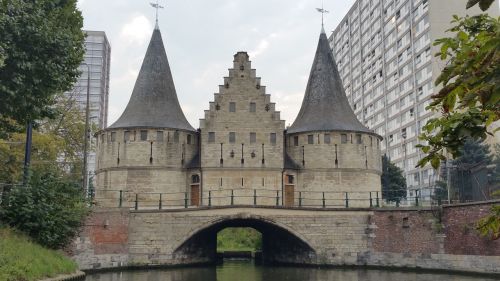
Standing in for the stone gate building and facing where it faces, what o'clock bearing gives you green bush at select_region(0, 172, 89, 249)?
The green bush is roughly at 1 o'clock from the stone gate building.

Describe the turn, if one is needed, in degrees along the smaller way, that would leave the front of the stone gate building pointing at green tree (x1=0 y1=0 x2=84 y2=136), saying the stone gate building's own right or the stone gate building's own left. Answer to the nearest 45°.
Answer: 0° — it already faces it

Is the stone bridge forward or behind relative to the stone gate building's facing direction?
forward

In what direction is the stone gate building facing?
toward the camera

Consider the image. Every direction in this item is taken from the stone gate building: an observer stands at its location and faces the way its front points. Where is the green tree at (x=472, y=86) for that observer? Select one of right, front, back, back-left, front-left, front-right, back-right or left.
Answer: front

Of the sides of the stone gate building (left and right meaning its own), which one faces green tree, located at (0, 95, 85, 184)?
right
